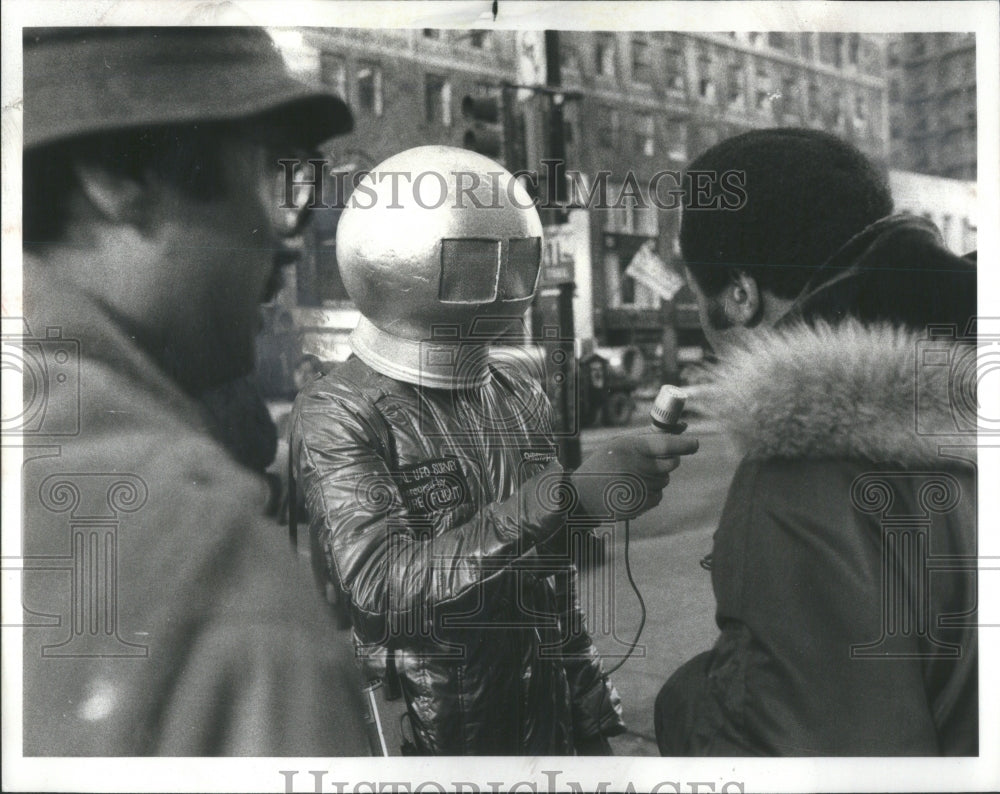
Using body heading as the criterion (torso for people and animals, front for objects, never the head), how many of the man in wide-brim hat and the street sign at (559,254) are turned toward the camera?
1

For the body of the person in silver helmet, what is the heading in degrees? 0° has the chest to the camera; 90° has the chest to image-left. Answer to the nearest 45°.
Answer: approximately 315°

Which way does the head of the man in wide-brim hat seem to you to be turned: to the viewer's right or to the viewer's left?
to the viewer's right

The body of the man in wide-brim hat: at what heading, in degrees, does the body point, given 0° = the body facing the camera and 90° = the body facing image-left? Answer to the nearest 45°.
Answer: approximately 225°

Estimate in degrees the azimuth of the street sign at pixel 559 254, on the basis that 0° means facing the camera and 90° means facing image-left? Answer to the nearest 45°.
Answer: approximately 0°
